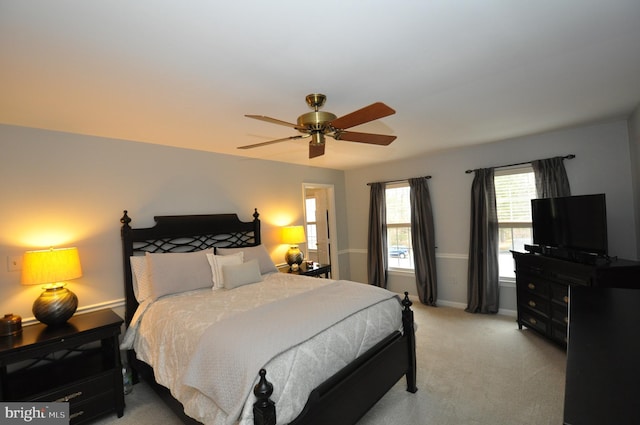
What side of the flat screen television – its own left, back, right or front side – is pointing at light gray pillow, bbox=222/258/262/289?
front

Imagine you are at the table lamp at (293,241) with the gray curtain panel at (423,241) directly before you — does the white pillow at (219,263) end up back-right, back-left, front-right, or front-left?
back-right

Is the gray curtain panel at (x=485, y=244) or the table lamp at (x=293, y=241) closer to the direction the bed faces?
the gray curtain panel

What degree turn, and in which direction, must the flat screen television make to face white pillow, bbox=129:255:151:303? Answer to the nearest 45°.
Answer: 0° — it already faces it

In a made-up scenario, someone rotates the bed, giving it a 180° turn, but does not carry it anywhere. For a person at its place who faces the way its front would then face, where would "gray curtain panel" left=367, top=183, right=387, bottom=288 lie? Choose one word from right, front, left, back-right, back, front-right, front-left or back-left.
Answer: right

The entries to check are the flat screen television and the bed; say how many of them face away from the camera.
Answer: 0

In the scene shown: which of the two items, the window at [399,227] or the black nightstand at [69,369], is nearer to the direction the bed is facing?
the window

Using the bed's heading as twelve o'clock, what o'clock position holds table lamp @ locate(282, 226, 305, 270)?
The table lamp is roughly at 8 o'clock from the bed.

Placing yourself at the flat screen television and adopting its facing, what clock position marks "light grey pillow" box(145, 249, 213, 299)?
The light grey pillow is roughly at 12 o'clock from the flat screen television.

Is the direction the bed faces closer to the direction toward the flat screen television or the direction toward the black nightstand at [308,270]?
the flat screen television

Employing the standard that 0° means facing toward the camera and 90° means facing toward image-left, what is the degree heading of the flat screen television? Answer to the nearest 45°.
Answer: approximately 45°

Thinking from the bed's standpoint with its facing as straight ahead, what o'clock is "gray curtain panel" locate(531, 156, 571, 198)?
The gray curtain panel is roughly at 10 o'clock from the bed.

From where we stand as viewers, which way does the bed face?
facing the viewer and to the right of the viewer

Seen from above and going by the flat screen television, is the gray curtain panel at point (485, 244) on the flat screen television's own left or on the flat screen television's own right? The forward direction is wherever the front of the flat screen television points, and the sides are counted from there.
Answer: on the flat screen television's own right

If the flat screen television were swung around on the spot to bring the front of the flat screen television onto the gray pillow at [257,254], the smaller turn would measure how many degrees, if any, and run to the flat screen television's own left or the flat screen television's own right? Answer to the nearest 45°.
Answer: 0° — it already faces it

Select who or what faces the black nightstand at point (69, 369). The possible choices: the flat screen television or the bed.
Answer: the flat screen television
